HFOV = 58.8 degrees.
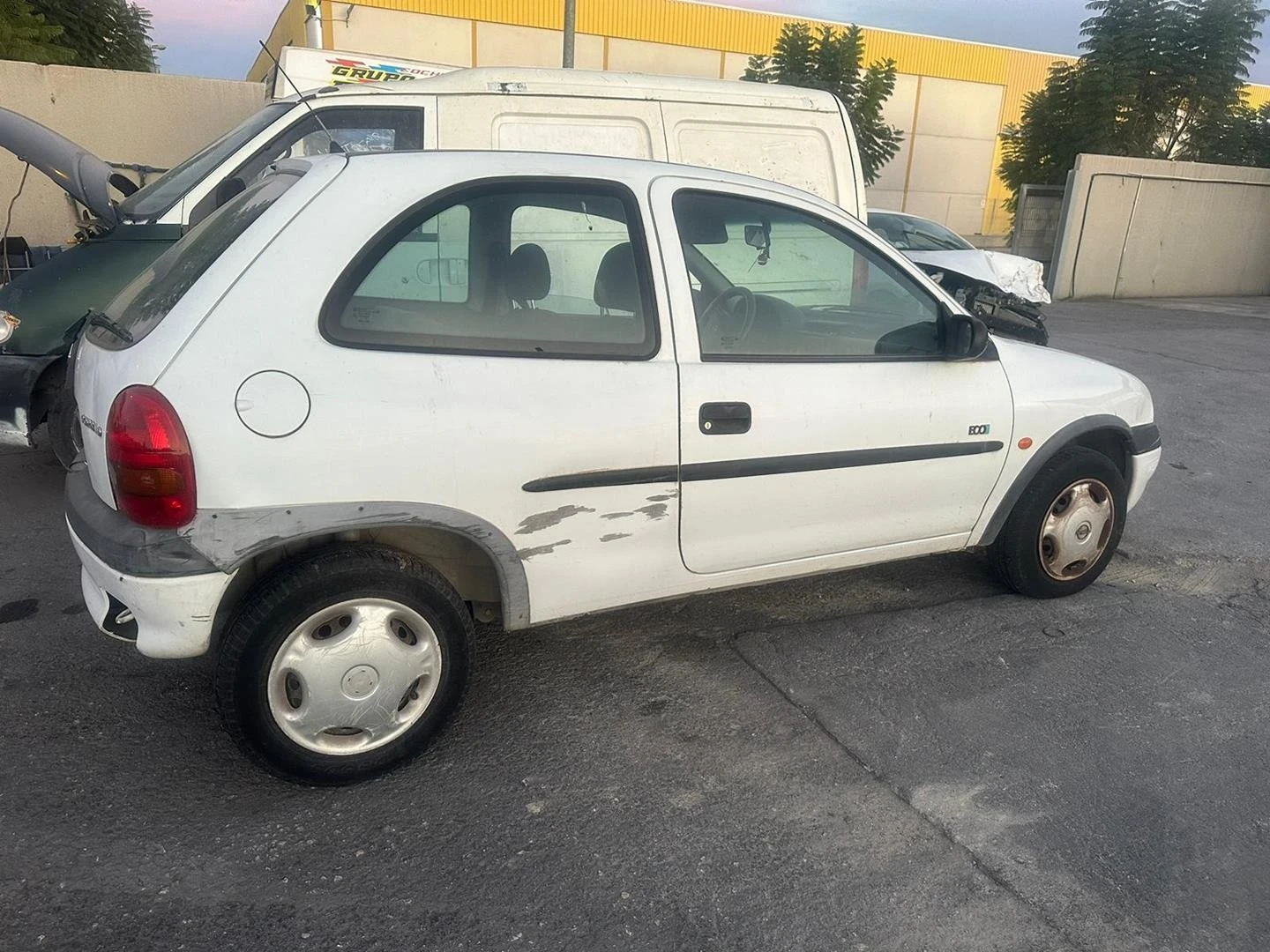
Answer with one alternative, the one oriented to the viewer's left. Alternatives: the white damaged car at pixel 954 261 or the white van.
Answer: the white van

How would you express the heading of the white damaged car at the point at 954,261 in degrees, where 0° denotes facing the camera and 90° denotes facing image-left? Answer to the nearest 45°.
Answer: approximately 315°

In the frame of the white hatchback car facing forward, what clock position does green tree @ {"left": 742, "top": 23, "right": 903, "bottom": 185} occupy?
The green tree is roughly at 11 o'clock from the white hatchback car.

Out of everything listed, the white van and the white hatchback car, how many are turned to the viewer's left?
1

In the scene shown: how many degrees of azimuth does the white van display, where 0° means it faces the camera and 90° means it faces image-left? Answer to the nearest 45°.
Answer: approximately 90°

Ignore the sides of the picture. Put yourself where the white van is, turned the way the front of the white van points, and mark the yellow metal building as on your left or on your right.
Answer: on your right

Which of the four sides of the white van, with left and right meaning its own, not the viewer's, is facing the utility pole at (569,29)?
right

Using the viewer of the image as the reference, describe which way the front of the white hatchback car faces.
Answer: facing away from the viewer and to the right of the viewer

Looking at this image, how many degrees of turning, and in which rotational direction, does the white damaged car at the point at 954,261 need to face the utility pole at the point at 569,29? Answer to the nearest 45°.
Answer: approximately 135° to its right

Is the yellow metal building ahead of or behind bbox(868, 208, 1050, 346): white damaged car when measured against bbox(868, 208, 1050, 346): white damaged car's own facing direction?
behind

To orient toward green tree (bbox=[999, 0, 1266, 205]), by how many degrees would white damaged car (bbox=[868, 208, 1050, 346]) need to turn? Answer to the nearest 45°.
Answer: approximately 135° to its left

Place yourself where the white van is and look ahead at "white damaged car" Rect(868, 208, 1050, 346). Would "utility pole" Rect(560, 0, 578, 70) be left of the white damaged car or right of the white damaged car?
left

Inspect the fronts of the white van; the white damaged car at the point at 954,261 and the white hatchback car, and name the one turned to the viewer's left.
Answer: the white van
